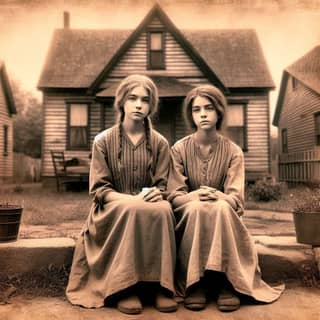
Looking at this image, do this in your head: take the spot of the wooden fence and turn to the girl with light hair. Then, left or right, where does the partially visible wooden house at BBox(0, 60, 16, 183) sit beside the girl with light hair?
right

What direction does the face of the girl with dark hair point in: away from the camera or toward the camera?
toward the camera

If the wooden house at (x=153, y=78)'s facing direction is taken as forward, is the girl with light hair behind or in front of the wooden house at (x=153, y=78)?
in front

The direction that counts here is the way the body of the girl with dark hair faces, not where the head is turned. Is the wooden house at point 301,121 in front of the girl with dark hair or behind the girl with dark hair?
behind

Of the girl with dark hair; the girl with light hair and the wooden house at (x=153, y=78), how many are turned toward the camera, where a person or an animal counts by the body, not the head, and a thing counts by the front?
3

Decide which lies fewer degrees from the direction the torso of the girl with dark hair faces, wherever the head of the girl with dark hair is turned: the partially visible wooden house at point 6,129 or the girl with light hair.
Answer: the girl with light hair

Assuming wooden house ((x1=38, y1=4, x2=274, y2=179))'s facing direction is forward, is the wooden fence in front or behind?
in front

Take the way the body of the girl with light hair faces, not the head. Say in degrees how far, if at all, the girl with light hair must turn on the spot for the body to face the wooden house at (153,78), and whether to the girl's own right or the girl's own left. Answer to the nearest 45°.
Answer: approximately 180°

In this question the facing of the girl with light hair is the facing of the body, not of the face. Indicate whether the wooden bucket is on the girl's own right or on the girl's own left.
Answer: on the girl's own right

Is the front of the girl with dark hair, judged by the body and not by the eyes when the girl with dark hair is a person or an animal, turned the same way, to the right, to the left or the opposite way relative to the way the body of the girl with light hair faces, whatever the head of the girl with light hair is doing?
the same way

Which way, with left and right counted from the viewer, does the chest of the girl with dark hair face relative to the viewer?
facing the viewer

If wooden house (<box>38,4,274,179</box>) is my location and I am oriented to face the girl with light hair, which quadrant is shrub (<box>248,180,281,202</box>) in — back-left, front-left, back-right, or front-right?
front-left

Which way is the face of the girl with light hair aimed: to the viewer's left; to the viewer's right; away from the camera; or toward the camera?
toward the camera

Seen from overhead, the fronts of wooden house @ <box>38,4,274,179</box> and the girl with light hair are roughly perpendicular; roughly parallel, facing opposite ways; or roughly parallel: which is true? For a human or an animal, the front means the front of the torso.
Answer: roughly parallel

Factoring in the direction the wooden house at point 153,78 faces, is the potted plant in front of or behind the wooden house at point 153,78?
in front
